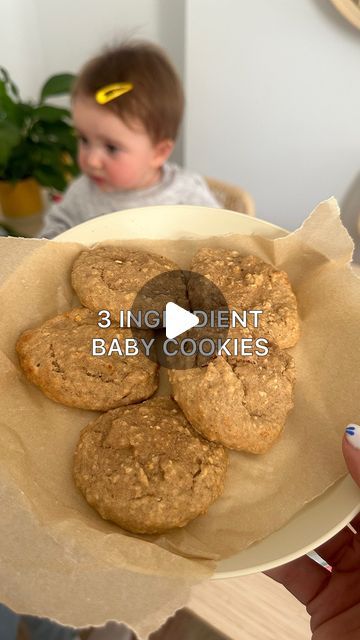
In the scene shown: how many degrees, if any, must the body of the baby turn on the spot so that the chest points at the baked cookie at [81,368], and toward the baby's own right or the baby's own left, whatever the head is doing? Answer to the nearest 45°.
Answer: approximately 45° to the baby's own left

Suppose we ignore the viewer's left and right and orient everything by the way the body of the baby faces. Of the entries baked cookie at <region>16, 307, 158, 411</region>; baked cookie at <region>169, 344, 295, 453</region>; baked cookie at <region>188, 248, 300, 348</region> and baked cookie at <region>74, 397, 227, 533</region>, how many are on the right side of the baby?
0

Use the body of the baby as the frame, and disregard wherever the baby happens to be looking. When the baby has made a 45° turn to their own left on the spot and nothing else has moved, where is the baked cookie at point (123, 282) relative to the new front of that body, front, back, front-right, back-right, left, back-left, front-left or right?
front

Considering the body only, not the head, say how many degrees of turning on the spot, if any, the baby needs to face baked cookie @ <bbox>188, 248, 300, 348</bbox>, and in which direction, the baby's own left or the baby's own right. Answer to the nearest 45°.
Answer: approximately 45° to the baby's own left

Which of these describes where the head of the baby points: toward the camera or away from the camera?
toward the camera

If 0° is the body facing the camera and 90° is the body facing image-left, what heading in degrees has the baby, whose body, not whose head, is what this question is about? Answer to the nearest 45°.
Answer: approximately 45°

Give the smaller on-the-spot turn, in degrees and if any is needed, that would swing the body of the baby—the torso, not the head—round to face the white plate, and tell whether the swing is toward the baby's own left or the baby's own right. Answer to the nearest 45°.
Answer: approximately 45° to the baby's own left

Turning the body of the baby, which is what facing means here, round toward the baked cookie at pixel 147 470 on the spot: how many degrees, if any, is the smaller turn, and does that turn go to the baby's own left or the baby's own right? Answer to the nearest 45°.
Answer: approximately 45° to the baby's own left
